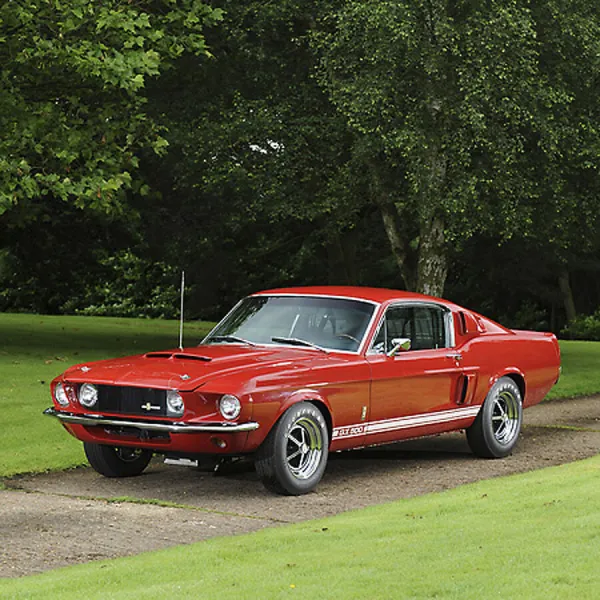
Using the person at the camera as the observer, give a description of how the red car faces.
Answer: facing the viewer and to the left of the viewer

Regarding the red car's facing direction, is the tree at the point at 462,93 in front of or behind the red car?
behind
